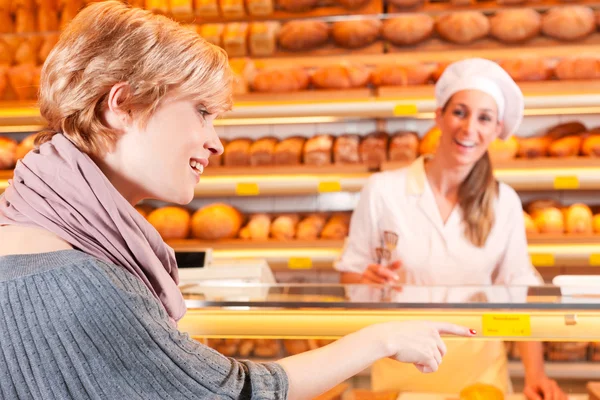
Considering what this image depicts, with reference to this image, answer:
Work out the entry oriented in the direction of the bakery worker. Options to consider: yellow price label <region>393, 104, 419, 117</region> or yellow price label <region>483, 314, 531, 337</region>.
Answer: yellow price label <region>393, 104, 419, 117</region>

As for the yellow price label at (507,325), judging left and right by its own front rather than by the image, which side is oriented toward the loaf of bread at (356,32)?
back

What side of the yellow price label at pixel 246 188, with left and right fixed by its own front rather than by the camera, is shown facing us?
front

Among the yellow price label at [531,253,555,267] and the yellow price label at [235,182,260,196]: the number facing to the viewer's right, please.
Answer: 0

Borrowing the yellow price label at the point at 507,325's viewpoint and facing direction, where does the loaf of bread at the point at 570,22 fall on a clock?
The loaf of bread is roughly at 6 o'clock from the yellow price label.

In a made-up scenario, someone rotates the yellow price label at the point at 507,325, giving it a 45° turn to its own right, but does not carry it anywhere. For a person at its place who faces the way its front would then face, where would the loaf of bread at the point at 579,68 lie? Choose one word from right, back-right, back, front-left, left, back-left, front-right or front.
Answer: back-right

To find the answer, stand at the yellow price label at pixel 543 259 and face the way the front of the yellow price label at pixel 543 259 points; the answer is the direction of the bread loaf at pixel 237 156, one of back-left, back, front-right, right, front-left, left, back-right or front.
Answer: right

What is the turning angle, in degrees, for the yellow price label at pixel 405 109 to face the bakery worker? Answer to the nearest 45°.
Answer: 0° — it already faces them

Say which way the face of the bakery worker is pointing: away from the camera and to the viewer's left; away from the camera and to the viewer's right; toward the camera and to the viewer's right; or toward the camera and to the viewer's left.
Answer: toward the camera and to the viewer's left

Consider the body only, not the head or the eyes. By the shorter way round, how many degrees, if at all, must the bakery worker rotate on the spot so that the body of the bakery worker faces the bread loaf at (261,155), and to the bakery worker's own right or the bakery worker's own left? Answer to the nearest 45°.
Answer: approximately 135° to the bakery worker's own right

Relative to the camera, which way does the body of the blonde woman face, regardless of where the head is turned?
to the viewer's right

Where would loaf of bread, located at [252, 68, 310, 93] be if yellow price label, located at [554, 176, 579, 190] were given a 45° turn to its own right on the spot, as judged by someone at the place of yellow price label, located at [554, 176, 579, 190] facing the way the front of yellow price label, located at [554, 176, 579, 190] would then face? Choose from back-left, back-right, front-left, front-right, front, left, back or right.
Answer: front-right
